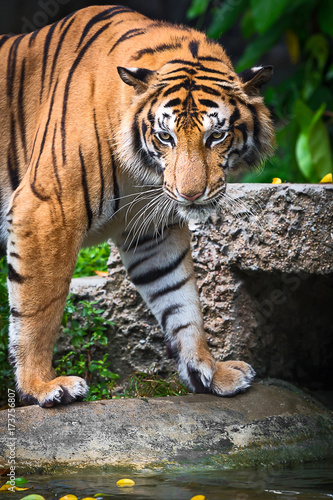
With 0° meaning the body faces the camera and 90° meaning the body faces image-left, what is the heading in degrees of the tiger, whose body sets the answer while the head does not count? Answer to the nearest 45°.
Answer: approximately 315°

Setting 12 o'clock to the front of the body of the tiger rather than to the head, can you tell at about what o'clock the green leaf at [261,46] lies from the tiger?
The green leaf is roughly at 8 o'clock from the tiger.

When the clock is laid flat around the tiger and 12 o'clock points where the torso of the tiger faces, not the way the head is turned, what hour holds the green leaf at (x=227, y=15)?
The green leaf is roughly at 8 o'clock from the tiger.

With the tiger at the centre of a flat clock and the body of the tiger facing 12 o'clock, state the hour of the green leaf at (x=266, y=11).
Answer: The green leaf is roughly at 8 o'clock from the tiger.
